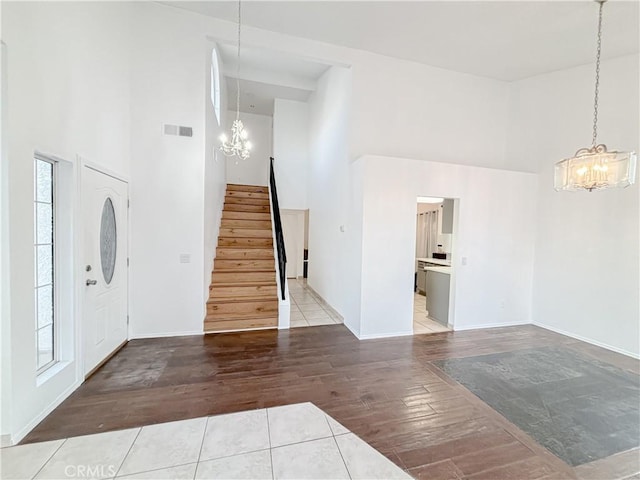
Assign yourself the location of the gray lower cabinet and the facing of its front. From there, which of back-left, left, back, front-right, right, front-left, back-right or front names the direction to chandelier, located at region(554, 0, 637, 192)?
left

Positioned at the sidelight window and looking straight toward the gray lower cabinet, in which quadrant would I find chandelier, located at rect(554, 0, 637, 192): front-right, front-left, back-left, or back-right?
front-right

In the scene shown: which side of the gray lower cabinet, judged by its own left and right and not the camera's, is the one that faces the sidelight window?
front

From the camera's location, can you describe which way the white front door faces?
facing the viewer and to the right of the viewer

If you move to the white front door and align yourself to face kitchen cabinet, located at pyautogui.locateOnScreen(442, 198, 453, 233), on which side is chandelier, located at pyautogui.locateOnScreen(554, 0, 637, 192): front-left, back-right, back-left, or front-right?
front-right

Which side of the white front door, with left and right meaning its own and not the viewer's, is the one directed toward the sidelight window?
right

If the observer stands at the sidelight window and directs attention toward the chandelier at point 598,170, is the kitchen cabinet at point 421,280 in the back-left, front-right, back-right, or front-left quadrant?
front-left

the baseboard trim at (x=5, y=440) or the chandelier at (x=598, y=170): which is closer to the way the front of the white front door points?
the chandelier

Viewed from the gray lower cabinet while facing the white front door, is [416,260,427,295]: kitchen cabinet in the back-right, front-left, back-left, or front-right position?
back-right

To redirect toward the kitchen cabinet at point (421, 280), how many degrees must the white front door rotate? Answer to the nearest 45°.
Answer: approximately 45° to its left

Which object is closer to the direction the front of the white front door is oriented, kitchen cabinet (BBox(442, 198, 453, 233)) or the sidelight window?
the kitchen cabinet

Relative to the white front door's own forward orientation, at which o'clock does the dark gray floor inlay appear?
The dark gray floor inlay is roughly at 12 o'clock from the white front door.

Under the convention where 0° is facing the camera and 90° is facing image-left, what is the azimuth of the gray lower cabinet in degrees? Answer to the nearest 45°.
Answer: approximately 45°

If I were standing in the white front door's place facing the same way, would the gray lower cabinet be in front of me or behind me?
in front

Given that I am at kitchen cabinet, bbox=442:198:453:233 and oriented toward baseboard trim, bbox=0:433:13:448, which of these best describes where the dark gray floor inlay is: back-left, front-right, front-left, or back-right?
front-left
